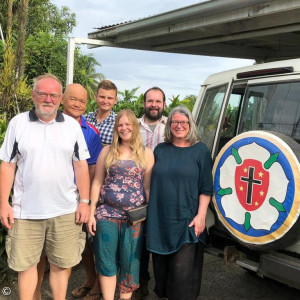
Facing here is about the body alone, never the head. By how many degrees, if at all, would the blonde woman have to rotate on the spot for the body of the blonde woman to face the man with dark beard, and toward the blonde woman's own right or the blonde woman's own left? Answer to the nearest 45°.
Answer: approximately 180°

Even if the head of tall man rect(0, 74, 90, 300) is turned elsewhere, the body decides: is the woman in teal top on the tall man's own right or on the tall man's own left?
on the tall man's own left

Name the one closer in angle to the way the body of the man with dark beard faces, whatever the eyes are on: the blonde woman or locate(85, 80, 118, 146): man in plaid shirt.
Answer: the blonde woman

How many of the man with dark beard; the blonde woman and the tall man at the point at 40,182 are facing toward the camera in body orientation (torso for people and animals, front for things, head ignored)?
3

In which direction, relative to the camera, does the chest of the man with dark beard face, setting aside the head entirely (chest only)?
toward the camera

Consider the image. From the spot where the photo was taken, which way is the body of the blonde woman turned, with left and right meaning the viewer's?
facing the viewer

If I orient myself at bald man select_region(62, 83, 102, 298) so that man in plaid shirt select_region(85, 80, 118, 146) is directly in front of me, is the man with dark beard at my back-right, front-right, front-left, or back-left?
front-right

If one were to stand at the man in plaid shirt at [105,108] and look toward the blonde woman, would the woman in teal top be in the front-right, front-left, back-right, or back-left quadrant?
front-left
